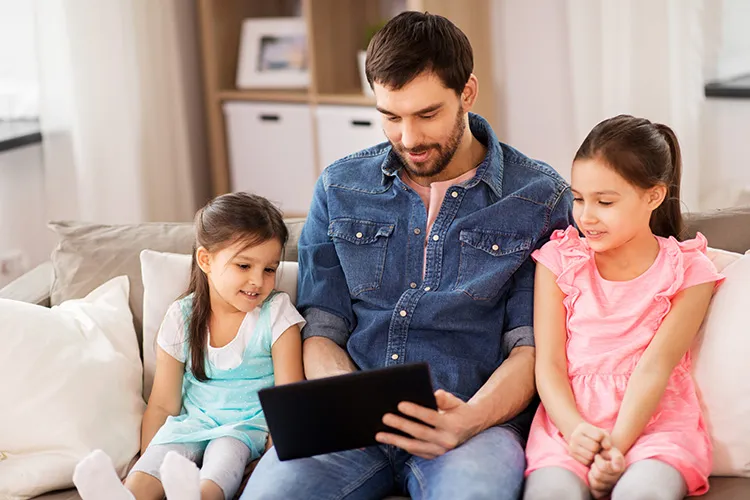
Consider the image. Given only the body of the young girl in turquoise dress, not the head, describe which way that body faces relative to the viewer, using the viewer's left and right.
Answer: facing the viewer

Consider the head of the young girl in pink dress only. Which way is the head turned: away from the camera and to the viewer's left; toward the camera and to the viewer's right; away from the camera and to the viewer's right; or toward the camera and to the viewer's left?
toward the camera and to the viewer's left

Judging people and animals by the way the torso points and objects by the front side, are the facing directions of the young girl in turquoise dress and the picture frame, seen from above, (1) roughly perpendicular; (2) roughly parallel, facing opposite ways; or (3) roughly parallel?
roughly parallel

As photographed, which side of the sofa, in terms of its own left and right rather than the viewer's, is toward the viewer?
front

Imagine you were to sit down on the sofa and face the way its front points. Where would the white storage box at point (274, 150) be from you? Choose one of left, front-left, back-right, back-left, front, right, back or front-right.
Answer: back

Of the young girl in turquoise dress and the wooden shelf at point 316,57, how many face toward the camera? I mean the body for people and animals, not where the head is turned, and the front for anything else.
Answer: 2

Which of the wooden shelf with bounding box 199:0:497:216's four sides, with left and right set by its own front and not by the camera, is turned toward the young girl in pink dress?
front

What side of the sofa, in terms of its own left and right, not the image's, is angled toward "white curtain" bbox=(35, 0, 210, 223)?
back

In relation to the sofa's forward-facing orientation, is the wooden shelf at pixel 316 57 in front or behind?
behind

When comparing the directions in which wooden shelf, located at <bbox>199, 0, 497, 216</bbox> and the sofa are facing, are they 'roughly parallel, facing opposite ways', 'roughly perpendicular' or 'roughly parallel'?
roughly parallel

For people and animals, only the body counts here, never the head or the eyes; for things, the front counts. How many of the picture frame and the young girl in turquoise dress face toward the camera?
2

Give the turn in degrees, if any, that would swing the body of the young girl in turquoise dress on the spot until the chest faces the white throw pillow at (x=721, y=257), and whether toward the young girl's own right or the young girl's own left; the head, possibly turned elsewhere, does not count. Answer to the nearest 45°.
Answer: approximately 90° to the young girl's own left

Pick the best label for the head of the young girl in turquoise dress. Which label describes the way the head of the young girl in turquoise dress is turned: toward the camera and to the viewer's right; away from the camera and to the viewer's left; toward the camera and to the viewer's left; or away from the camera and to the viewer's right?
toward the camera and to the viewer's right
